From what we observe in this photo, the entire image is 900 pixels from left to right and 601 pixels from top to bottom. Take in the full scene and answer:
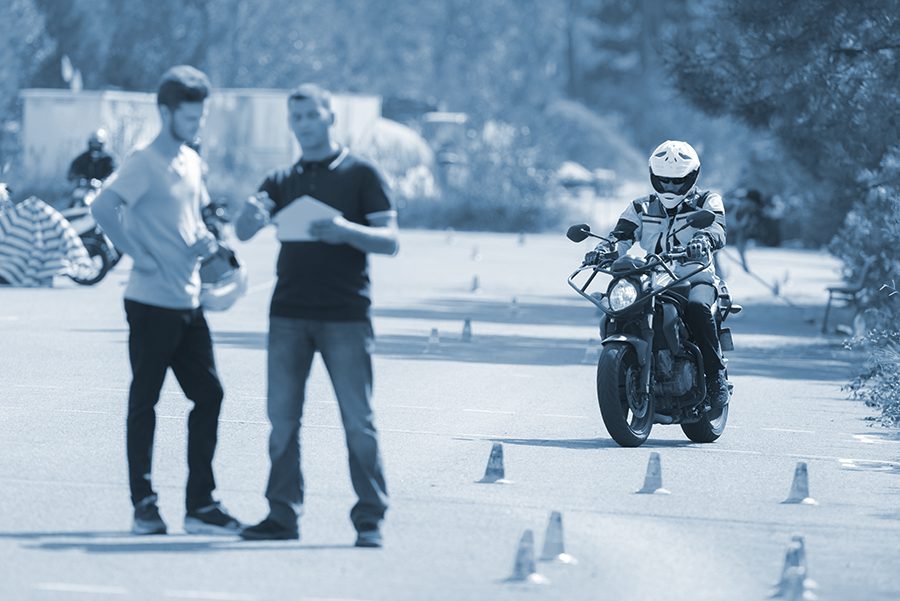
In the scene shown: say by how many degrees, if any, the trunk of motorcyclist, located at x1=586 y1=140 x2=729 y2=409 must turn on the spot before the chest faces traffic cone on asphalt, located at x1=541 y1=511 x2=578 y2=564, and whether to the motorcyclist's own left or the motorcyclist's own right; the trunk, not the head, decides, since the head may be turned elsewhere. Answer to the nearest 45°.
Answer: approximately 45° to the motorcyclist's own left

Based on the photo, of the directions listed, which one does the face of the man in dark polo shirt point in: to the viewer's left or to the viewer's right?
to the viewer's left

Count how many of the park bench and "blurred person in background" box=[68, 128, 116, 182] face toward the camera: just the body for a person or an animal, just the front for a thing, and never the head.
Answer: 1

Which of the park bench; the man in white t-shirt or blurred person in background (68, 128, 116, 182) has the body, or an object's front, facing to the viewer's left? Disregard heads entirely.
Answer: the park bench

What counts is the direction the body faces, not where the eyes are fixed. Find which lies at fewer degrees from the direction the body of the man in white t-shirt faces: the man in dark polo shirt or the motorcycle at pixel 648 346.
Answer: the man in dark polo shirt

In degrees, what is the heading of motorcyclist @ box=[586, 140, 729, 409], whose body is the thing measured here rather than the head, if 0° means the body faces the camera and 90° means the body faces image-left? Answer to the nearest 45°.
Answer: approximately 45°

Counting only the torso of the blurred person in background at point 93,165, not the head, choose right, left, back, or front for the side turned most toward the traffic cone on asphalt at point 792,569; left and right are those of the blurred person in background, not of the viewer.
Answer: front

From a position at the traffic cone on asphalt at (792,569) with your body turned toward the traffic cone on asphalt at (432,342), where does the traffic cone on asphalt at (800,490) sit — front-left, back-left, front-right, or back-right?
front-right

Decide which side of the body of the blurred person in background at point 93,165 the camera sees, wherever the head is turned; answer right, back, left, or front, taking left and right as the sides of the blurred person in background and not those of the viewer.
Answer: front

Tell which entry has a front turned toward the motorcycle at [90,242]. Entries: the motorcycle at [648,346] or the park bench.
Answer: the park bench

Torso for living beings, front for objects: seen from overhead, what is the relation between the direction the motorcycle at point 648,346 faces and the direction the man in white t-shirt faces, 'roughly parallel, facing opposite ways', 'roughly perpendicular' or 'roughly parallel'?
roughly perpendicular

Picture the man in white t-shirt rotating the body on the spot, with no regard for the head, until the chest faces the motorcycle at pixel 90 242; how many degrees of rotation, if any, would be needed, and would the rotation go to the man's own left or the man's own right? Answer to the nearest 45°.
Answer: approximately 135° to the man's own left

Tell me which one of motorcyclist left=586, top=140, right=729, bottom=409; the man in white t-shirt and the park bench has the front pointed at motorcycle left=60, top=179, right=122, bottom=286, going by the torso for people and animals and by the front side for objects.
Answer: the park bench

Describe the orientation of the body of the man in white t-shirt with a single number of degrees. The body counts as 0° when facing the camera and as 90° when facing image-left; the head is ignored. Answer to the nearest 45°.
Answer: approximately 315°

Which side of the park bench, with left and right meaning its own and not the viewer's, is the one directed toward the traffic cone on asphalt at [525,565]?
left

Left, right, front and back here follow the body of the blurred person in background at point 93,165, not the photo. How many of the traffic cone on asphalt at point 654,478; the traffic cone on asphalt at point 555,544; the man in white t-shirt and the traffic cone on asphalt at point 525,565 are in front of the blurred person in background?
4

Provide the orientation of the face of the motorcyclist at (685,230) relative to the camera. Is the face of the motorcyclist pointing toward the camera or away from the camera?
toward the camera

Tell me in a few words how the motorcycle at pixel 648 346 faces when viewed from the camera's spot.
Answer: facing the viewer and to the left of the viewer

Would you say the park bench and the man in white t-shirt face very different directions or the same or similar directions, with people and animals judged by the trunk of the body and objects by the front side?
very different directions

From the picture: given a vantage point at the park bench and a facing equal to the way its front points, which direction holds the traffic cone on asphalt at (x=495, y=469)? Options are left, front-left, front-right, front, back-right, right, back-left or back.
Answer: left

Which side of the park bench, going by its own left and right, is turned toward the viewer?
left
